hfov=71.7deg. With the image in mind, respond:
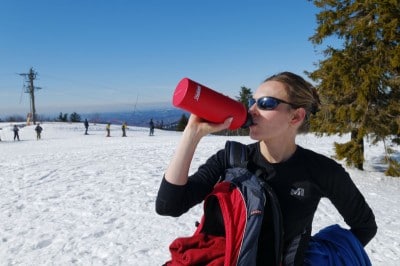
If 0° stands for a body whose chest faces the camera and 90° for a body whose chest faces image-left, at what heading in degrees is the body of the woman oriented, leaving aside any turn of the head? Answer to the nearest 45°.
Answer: approximately 45°

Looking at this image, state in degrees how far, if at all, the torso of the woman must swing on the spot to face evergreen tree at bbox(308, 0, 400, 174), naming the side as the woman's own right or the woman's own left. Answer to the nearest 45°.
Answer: approximately 135° to the woman's own right
